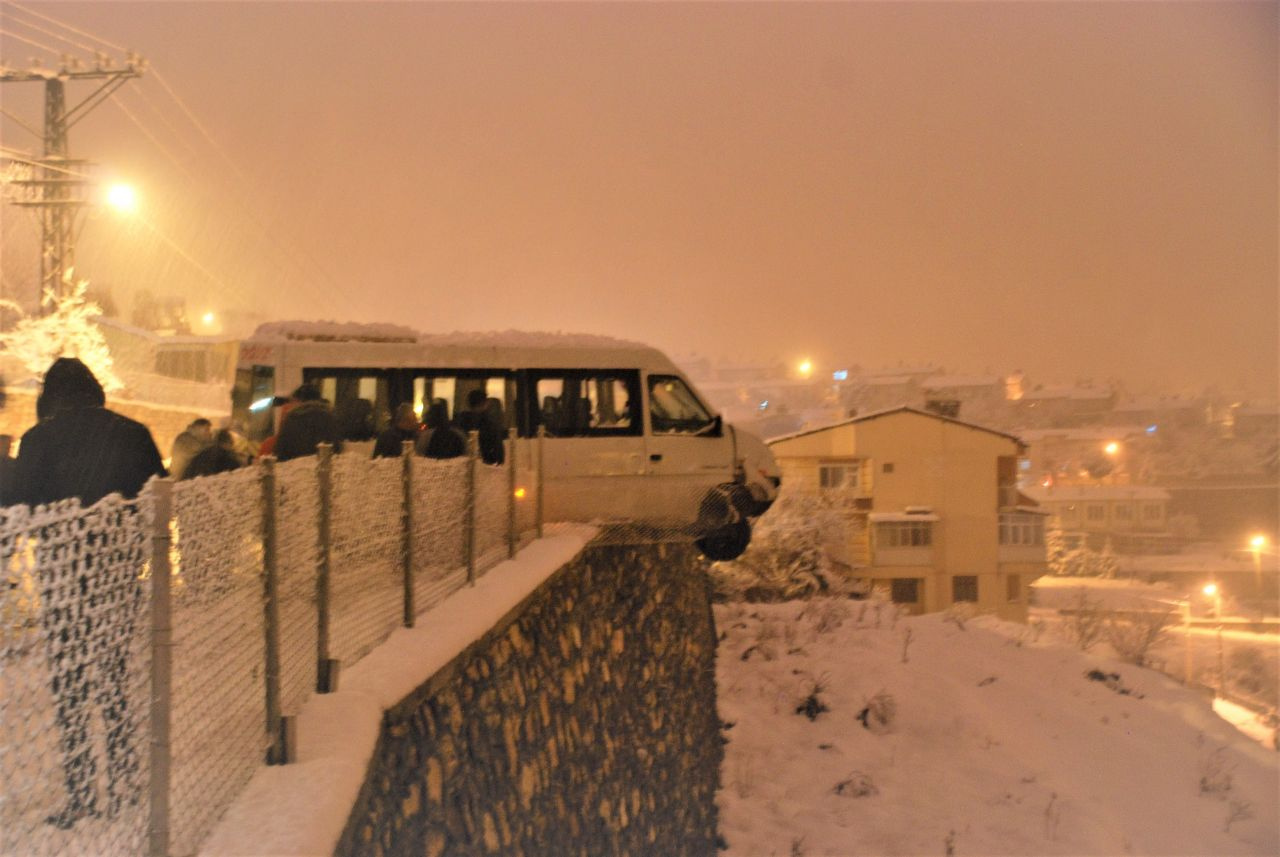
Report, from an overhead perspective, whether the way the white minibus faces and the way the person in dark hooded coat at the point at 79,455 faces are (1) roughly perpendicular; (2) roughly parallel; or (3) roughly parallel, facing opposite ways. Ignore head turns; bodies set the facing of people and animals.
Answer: roughly perpendicular

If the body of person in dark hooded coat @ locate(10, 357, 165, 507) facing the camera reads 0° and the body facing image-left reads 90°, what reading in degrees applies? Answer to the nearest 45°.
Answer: approximately 180°

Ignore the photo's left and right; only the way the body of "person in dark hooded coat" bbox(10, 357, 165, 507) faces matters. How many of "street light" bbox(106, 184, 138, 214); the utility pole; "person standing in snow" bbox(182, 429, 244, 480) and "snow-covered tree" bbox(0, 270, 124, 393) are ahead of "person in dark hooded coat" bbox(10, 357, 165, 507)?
4

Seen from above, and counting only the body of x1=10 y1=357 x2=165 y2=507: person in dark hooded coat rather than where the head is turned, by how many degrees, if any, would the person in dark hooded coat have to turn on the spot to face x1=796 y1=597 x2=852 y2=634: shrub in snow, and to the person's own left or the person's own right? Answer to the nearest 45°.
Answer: approximately 45° to the person's own right

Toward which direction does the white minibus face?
to the viewer's right

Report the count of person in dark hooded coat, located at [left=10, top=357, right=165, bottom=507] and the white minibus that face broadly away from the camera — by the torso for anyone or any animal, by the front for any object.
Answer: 1

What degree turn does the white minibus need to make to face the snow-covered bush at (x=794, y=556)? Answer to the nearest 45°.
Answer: approximately 45° to its left

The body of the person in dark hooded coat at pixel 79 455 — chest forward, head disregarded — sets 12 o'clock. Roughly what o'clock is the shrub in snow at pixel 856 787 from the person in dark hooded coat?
The shrub in snow is roughly at 2 o'clock from the person in dark hooded coat.

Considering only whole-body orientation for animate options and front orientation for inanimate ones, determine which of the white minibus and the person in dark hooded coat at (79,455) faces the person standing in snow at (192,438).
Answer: the person in dark hooded coat

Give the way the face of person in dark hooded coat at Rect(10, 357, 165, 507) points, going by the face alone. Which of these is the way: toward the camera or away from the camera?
away from the camera

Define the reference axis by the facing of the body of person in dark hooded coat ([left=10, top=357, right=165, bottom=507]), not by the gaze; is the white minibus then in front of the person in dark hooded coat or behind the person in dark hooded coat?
in front

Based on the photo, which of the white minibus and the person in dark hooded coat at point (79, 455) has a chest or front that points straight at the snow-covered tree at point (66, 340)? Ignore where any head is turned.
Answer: the person in dark hooded coat

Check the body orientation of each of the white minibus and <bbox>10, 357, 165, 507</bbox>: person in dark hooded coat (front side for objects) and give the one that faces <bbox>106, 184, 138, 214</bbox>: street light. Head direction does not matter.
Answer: the person in dark hooded coat

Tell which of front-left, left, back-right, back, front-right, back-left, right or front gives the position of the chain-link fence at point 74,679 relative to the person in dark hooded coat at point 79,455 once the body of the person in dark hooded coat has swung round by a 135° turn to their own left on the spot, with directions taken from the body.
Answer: front-left

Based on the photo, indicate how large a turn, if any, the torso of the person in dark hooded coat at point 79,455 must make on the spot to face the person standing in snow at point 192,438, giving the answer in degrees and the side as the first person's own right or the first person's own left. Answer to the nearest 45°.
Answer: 0° — they already face them

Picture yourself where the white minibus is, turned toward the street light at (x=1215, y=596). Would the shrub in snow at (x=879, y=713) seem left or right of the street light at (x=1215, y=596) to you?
right

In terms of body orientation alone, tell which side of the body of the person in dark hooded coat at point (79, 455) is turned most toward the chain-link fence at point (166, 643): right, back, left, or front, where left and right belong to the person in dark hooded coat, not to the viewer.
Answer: back

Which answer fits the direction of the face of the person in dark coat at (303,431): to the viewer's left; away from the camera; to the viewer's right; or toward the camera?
away from the camera

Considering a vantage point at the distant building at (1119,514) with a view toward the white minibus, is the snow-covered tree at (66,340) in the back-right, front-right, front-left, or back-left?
front-right
